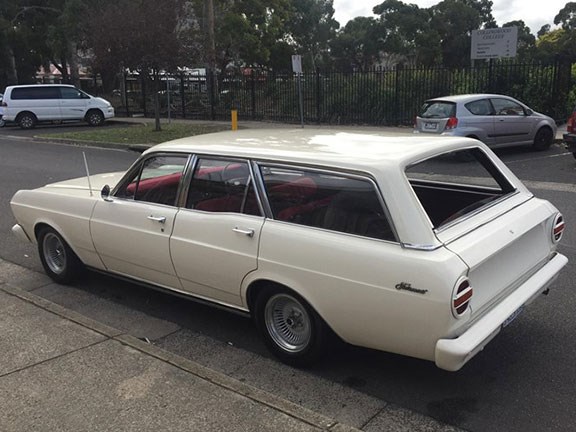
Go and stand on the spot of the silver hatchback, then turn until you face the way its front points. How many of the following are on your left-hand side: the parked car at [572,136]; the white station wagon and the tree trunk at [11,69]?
1

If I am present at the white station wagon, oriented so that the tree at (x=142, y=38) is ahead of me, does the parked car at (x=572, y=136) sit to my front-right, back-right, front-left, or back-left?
front-right

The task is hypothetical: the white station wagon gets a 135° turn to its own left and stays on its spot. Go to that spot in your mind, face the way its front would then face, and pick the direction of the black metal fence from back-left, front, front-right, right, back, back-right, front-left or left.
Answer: back

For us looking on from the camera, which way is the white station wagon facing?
facing away from the viewer and to the left of the viewer

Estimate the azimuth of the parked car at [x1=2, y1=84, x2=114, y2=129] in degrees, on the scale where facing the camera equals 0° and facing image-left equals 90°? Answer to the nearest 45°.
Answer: approximately 270°

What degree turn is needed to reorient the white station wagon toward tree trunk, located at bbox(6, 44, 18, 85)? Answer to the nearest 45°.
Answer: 0° — it already faces it

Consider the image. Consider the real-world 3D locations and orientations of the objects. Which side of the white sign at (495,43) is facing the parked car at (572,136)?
front

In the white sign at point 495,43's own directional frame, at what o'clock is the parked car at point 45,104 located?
The parked car is roughly at 3 o'clock from the white sign.

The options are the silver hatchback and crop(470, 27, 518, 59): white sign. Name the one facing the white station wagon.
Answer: the white sign

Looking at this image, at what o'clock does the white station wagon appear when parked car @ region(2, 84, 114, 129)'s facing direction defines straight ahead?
The white station wagon is roughly at 3 o'clock from the parked car.

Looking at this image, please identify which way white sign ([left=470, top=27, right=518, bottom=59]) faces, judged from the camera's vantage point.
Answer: facing the viewer

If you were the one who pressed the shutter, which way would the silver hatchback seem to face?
facing away from the viewer and to the right of the viewer

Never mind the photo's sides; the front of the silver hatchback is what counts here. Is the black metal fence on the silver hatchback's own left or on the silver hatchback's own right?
on the silver hatchback's own left

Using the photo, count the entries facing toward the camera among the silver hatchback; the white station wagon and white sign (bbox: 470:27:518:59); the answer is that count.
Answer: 1
